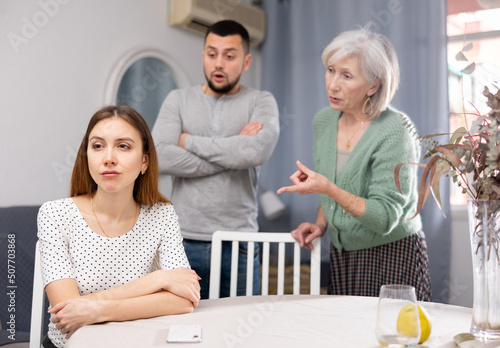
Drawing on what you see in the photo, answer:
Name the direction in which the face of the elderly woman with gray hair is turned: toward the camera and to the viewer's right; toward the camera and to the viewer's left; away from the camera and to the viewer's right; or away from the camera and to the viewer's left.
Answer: toward the camera and to the viewer's left

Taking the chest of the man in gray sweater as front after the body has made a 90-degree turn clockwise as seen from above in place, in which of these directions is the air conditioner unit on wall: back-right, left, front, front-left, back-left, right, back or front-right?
right

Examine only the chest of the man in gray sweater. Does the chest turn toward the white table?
yes

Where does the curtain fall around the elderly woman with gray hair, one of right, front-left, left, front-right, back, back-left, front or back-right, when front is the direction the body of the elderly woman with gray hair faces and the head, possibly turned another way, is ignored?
back-right

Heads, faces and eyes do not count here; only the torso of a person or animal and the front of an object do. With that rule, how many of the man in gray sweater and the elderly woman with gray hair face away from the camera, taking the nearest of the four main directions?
0

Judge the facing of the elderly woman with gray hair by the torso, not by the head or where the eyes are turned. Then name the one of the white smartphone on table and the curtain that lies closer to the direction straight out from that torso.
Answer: the white smartphone on table

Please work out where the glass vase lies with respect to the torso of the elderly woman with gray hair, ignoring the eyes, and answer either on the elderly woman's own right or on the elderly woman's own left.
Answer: on the elderly woman's own left

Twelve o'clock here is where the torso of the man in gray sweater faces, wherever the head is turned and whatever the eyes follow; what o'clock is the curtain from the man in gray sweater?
The curtain is roughly at 7 o'clock from the man in gray sweater.

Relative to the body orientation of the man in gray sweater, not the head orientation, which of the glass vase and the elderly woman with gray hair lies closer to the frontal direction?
the glass vase

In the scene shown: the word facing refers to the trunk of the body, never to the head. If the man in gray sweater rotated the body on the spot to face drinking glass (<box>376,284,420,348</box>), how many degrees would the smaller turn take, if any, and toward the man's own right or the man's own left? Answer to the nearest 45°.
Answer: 0° — they already face it

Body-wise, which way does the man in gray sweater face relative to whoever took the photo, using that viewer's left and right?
facing the viewer

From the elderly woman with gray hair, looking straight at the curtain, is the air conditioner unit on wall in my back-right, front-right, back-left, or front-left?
front-left

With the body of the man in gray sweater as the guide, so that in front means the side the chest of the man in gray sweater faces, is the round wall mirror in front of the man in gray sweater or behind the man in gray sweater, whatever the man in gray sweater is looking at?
behind

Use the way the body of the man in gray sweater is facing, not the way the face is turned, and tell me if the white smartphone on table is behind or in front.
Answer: in front

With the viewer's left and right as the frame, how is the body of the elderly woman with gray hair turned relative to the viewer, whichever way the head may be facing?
facing the viewer and to the left of the viewer
